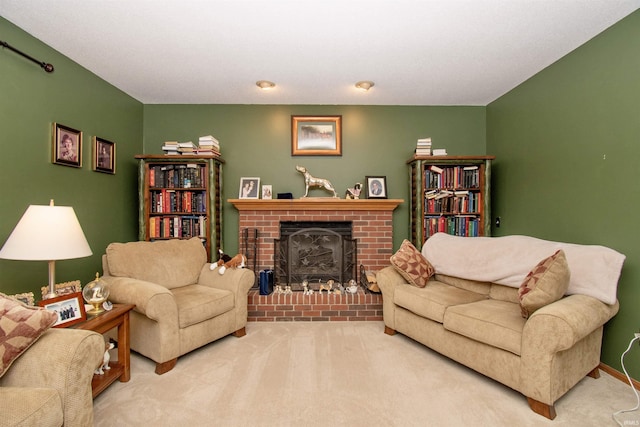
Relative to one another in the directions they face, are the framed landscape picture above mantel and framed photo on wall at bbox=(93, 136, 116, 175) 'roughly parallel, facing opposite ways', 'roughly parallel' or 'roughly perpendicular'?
roughly perpendicular

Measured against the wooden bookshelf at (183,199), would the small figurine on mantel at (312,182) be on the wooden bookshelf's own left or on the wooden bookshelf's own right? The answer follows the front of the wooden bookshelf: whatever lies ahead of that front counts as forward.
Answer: on the wooden bookshelf's own left

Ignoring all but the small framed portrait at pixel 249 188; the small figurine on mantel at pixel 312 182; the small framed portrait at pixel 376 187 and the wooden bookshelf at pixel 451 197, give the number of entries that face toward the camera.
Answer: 3

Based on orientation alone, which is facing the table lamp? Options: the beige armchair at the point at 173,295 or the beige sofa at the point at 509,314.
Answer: the beige sofa

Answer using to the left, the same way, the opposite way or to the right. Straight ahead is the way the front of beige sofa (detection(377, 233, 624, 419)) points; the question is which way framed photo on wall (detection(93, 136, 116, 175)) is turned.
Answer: the opposite way

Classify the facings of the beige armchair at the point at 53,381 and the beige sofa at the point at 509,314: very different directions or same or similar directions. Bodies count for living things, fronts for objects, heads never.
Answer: very different directions

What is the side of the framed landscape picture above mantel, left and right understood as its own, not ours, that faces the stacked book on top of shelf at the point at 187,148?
right

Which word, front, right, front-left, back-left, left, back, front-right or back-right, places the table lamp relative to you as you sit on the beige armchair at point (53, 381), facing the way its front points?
back-left

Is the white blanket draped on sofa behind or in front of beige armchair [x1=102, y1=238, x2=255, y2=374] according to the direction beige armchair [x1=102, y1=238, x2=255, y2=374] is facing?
in front

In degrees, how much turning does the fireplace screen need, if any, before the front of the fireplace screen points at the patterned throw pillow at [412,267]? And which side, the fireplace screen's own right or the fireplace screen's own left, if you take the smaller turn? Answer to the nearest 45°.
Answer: approximately 45° to the fireplace screen's own left

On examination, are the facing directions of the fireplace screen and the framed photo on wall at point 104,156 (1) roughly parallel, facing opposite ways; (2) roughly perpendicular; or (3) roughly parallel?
roughly perpendicular

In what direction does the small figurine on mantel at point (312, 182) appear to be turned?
to the viewer's left

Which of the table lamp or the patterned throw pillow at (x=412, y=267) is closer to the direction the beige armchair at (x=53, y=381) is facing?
the patterned throw pillow

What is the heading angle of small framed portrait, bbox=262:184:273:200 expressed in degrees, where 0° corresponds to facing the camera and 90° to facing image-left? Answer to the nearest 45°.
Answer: approximately 0°
